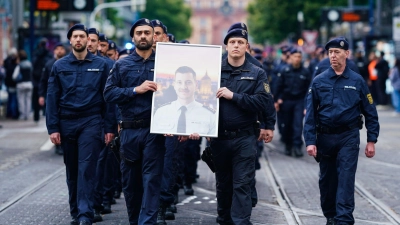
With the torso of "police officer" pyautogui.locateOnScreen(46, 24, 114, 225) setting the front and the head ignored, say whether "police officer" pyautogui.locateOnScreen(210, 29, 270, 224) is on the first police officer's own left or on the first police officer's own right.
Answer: on the first police officer's own left

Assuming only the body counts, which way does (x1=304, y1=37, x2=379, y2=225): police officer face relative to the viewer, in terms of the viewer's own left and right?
facing the viewer

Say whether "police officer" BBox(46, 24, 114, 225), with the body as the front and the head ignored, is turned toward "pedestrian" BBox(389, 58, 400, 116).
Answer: no

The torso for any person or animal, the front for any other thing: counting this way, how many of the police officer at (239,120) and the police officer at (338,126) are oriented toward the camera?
2

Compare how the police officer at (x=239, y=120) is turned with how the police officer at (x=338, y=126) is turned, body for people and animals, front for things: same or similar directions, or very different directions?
same or similar directions

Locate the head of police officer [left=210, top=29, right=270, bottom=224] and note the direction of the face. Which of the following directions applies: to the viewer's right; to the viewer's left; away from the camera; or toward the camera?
toward the camera

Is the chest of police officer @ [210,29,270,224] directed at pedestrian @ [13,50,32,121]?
no

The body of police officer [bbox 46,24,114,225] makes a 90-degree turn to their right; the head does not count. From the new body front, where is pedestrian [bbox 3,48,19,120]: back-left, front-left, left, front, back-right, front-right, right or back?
right

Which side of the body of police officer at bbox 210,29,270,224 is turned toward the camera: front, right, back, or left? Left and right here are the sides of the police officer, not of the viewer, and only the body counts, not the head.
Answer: front

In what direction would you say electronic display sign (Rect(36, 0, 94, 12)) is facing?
toward the camera

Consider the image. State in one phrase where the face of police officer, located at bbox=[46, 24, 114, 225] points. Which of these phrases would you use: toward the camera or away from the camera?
toward the camera
